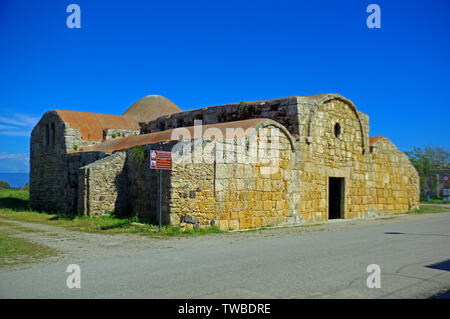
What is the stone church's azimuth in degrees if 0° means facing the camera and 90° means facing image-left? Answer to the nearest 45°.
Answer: approximately 315°
